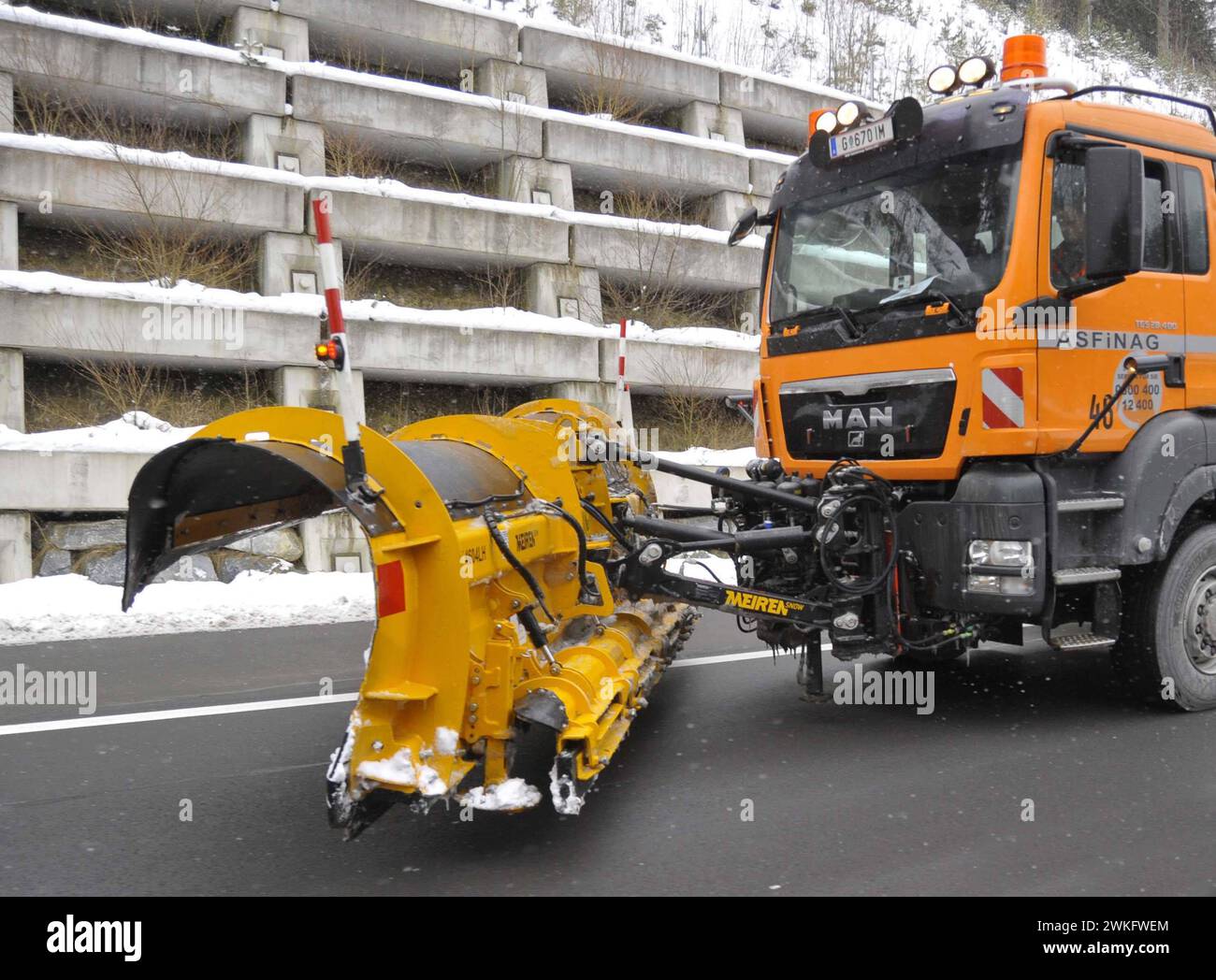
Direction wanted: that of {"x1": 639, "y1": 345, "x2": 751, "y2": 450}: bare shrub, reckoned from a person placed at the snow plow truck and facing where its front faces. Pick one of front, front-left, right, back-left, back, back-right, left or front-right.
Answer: back-right
